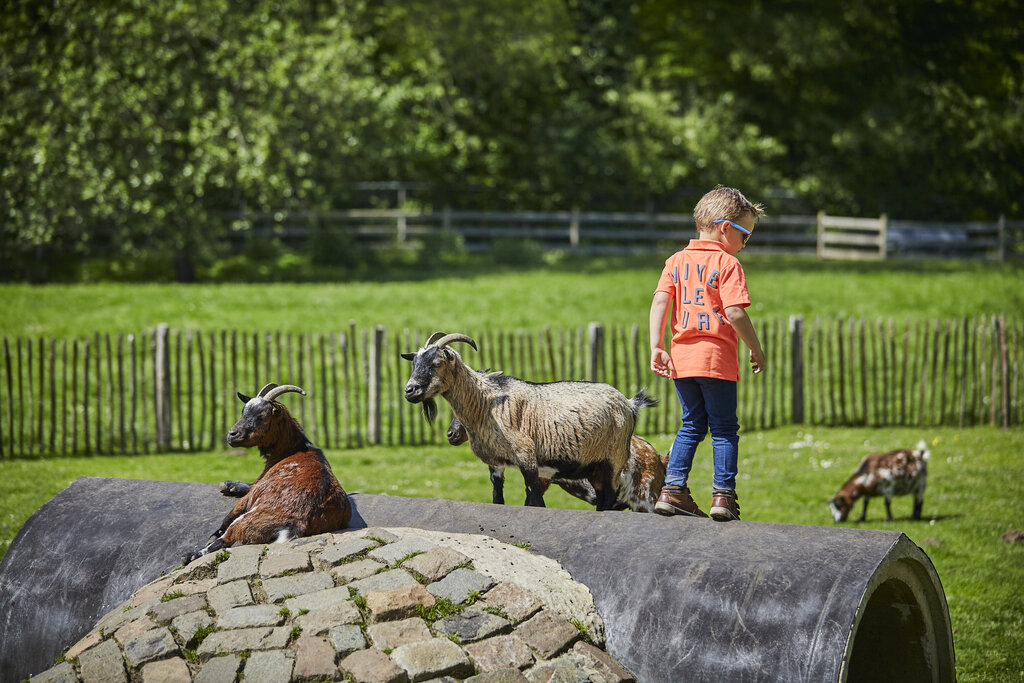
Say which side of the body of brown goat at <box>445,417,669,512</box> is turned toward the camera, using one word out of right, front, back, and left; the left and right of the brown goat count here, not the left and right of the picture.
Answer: left

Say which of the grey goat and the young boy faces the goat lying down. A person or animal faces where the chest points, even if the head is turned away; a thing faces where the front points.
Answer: the grey goat

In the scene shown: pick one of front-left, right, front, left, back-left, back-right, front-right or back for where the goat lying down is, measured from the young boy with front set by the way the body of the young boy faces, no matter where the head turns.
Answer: back-left

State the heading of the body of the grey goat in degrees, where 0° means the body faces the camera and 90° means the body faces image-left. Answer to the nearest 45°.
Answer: approximately 90°

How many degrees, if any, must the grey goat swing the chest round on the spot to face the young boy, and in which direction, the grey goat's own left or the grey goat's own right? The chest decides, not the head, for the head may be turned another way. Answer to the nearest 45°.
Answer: approximately 180°

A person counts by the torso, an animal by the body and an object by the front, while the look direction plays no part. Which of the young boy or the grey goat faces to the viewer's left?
the grey goat

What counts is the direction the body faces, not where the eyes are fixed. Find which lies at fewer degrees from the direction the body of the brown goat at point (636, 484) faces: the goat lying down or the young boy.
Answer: the goat lying down

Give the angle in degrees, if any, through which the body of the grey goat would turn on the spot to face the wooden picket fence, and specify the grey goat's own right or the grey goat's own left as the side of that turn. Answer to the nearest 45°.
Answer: approximately 90° to the grey goat's own right

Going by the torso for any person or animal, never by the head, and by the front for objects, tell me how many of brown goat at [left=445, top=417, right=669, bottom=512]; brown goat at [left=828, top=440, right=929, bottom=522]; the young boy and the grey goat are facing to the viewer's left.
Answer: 3

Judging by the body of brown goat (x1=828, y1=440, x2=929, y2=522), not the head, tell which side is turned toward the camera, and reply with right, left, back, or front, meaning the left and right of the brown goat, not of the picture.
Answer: left

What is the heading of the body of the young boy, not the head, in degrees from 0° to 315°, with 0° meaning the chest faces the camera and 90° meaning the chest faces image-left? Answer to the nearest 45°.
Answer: approximately 225°
